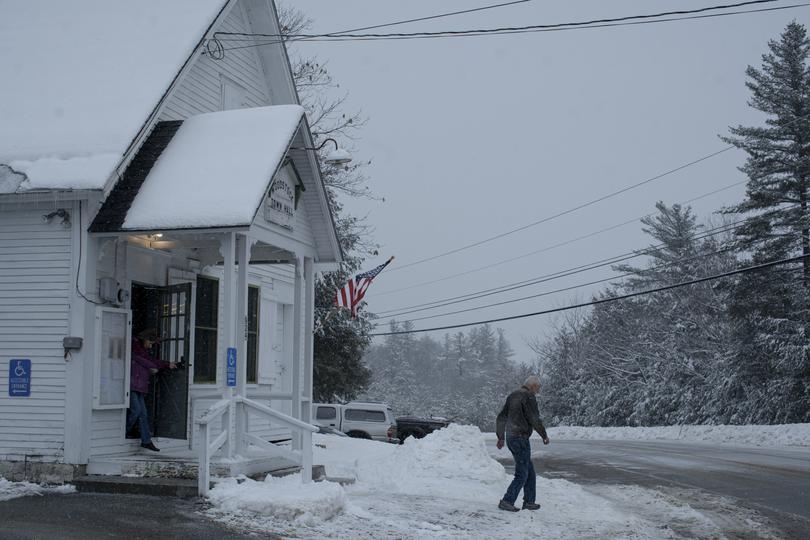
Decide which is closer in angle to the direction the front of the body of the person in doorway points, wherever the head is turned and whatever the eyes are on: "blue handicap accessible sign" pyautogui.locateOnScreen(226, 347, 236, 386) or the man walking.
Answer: the man walking

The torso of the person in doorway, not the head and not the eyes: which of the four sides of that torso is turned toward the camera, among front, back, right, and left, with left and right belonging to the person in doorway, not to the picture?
right

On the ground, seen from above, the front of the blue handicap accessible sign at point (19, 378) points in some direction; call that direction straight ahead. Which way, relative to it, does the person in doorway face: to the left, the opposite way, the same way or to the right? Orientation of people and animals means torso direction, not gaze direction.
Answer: to the left

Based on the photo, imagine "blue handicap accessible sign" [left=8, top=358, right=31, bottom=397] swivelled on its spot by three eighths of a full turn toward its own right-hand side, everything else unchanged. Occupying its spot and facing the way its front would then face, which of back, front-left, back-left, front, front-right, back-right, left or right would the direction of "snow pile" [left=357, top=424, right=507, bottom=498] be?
back-right

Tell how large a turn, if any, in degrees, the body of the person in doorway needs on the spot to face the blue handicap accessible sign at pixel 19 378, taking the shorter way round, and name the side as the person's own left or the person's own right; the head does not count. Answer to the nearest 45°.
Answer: approximately 135° to the person's own right

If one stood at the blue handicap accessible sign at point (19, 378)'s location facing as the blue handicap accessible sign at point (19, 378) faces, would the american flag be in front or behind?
behind

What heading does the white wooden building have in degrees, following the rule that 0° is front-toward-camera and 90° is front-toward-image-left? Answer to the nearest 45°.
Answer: approximately 315°
